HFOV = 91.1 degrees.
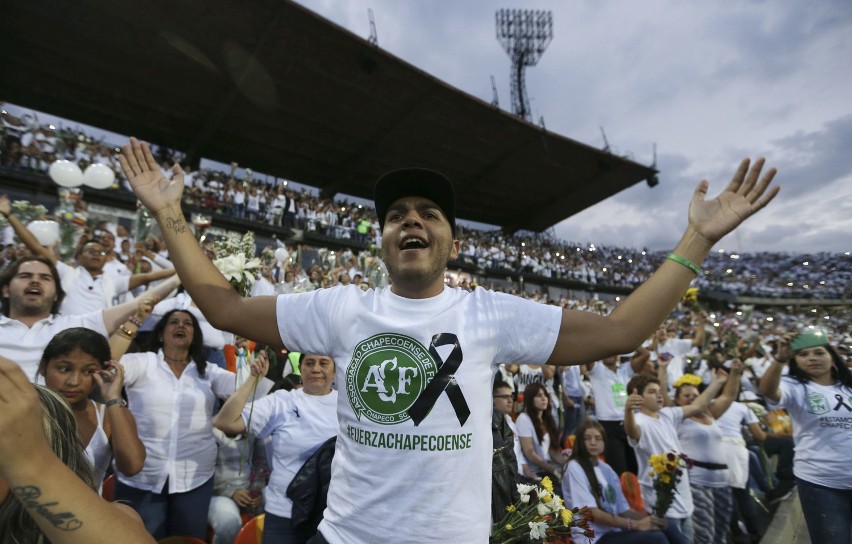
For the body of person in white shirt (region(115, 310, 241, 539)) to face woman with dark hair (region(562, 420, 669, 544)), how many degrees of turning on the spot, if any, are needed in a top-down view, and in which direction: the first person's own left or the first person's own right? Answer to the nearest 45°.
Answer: approximately 90° to the first person's own left

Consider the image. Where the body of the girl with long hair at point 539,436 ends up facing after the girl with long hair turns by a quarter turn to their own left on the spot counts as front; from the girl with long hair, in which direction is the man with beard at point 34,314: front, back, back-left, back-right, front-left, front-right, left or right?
back

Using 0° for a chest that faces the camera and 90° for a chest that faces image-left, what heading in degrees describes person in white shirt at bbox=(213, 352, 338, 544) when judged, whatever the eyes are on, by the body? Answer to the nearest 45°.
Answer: approximately 0°

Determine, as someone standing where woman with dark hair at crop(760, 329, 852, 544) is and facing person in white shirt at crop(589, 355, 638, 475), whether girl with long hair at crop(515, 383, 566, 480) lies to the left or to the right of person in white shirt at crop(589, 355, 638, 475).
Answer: left

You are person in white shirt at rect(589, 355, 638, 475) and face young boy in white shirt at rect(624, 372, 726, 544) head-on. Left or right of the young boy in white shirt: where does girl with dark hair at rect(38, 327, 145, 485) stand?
right

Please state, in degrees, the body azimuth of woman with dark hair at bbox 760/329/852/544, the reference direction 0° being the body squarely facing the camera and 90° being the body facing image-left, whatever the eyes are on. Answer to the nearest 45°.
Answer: approximately 0°

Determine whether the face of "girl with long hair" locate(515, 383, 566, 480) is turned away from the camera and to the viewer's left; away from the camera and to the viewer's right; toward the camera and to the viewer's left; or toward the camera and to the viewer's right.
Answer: toward the camera and to the viewer's right

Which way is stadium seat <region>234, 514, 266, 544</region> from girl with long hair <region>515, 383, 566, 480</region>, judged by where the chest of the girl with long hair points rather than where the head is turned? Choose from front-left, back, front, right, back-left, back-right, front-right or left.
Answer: right

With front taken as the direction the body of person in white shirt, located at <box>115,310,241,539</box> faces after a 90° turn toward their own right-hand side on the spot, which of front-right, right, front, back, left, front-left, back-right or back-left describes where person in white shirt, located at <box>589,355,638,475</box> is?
back
